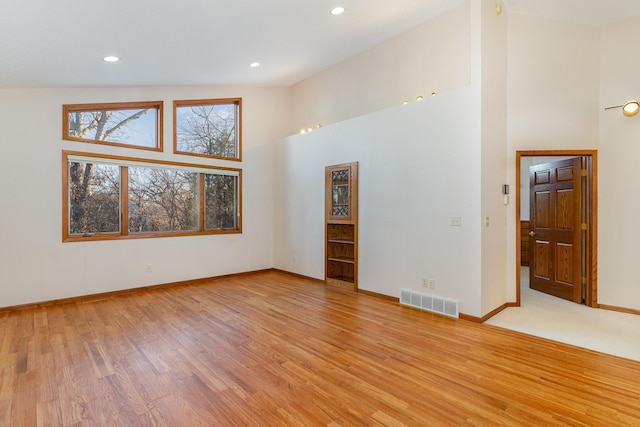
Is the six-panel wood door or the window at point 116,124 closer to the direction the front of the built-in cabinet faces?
the window

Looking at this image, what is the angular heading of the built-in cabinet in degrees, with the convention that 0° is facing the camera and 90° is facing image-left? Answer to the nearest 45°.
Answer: approximately 45°

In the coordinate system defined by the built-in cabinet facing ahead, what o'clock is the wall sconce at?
The wall sconce is roughly at 8 o'clock from the built-in cabinet.

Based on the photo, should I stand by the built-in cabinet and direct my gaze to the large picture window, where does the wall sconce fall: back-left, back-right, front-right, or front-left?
back-left

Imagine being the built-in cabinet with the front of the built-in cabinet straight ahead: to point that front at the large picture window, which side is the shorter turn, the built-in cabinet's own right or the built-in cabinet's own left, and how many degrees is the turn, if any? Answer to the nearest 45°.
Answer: approximately 45° to the built-in cabinet's own right

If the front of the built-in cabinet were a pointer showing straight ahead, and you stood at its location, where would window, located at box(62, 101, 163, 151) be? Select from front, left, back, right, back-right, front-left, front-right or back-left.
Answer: front-right

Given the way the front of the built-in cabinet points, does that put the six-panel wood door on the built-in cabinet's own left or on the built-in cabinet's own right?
on the built-in cabinet's own left

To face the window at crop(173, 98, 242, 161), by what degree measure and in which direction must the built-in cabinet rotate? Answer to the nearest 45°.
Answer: approximately 45° to its right
